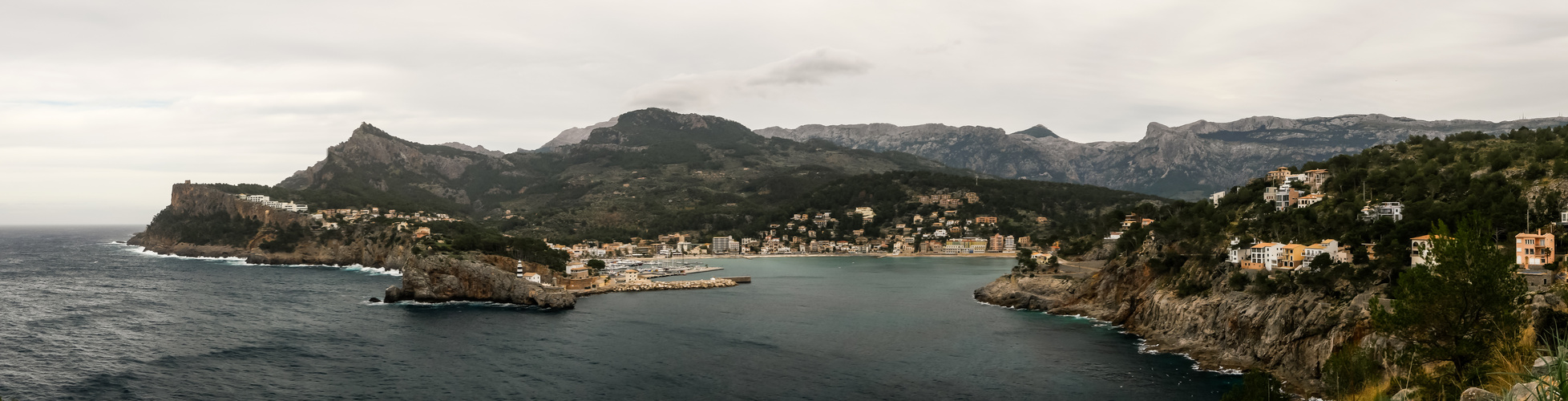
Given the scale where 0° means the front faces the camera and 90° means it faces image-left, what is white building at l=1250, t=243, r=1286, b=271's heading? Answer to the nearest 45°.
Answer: approximately 45°

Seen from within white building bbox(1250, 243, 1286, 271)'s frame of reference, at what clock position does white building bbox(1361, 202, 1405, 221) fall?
white building bbox(1361, 202, 1405, 221) is roughly at 6 o'clock from white building bbox(1250, 243, 1286, 271).

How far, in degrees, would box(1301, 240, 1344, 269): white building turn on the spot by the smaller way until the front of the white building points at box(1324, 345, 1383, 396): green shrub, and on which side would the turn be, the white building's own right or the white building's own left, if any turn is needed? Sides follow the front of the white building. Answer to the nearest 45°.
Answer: approximately 45° to the white building's own left

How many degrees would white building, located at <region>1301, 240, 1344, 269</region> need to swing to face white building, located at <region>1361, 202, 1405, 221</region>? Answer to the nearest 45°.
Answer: approximately 180°

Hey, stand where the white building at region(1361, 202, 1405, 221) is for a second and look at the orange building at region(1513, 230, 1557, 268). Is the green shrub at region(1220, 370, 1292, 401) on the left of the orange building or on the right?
right

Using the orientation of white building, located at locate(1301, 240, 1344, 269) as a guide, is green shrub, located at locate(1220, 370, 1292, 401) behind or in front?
in front

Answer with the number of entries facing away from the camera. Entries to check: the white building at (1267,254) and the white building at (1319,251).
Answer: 0

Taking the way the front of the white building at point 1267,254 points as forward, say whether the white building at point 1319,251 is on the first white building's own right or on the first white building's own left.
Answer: on the first white building's own left

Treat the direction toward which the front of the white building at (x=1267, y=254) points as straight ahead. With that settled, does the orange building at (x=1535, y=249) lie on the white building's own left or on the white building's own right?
on the white building's own left

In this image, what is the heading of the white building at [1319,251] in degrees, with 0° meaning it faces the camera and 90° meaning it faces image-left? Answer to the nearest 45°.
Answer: approximately 45°

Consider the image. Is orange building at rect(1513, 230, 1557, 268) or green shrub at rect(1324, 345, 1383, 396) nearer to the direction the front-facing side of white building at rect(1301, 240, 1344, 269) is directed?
the green shrub

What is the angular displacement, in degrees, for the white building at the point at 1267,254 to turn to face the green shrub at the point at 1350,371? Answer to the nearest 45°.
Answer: approximately 45° to its left

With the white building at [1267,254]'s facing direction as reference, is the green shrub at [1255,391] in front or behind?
in front
